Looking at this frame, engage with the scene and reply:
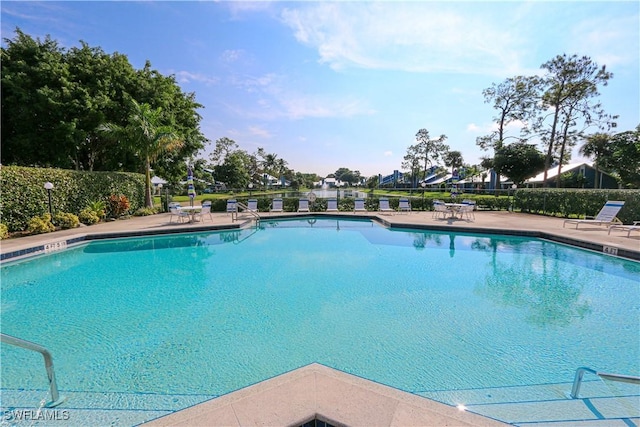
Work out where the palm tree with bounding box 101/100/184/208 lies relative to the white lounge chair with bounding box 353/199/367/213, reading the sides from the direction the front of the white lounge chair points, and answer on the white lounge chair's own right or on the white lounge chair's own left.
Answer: on the white lounge chair's own right

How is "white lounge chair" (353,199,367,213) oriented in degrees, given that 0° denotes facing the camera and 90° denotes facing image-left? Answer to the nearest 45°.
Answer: approximately 0°

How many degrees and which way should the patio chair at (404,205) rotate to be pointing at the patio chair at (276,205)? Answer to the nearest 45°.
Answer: approximately 90° to its right

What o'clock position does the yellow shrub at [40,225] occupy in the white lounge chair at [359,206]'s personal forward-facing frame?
The yellow shrub is roughly at 2 o'clock from the white lounge chair.

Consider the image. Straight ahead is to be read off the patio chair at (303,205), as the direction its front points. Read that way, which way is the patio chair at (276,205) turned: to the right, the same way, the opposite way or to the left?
the same way

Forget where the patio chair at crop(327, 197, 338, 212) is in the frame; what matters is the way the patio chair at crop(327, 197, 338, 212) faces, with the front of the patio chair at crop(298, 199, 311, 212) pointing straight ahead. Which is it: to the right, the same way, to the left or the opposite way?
the same way

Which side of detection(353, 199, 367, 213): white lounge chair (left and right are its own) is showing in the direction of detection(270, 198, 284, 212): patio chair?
right

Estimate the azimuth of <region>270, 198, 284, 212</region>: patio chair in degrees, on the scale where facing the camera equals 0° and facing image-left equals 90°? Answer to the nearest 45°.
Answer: approximately 0°

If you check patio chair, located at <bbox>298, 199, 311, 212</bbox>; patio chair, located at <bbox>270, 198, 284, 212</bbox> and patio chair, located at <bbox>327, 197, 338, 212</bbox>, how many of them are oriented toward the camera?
3

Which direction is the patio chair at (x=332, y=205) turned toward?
toward the camera

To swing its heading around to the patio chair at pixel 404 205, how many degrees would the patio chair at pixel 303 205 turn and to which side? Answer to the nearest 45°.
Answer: approximately 90° to its left

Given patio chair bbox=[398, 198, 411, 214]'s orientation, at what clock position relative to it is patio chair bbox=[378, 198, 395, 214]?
patio chair bbox=[378, 198, 395, 214] is roughly at 3 o'clock from patio chair bbox=[398, 198, 411, 214].

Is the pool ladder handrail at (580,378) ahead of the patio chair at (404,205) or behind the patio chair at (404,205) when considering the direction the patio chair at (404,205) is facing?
ahead

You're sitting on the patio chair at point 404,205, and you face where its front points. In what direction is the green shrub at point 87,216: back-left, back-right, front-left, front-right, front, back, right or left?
front-right

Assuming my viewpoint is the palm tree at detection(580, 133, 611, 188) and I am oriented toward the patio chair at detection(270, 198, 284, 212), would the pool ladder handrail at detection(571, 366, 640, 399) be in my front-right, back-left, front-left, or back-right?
front-left

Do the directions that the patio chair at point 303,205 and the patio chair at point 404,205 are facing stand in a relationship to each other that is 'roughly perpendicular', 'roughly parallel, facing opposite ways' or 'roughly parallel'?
roughly parallel

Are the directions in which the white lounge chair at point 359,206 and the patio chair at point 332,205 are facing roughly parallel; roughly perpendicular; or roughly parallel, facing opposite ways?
roughly parallel

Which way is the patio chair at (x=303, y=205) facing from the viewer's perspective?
toward the camera
